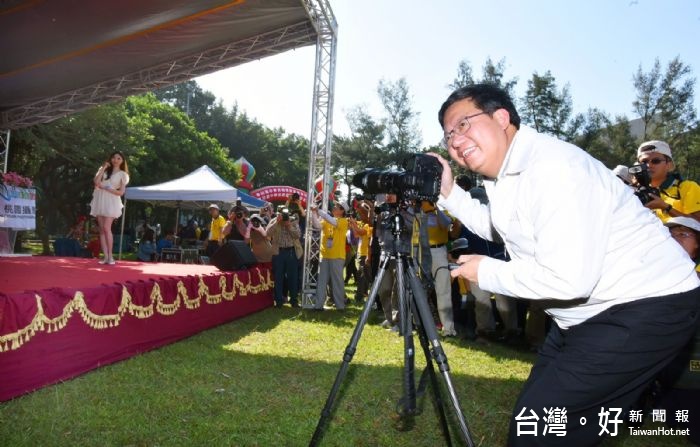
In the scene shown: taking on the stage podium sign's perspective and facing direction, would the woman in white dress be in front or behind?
in front

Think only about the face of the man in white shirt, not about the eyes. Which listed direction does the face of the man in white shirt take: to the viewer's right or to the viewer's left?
to the viewer's left

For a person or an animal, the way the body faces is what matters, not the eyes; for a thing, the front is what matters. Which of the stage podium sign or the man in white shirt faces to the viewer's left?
the man in white shirt

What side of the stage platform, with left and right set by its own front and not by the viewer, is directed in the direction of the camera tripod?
front

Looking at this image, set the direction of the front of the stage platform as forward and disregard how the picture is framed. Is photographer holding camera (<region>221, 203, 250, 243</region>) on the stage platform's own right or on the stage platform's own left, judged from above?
on the stage platform's own left

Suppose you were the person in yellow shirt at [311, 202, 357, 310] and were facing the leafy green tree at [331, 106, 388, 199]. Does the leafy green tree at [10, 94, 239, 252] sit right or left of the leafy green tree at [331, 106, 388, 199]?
left

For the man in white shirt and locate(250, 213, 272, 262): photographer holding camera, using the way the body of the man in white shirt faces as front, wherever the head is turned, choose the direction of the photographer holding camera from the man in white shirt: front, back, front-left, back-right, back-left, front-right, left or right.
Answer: front-right

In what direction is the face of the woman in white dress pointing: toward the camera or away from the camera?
toward the camera

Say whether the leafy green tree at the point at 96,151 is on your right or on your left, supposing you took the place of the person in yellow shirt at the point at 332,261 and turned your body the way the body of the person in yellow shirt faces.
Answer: on your right

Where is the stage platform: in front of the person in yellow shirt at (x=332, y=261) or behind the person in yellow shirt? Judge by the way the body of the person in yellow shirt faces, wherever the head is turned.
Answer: in front

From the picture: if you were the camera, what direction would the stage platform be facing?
facing the viewer and to the right of the viewer

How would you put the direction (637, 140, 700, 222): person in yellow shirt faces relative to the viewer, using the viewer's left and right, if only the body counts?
facing the viewer and to the left of the viewer

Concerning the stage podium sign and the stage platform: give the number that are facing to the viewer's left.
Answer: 0

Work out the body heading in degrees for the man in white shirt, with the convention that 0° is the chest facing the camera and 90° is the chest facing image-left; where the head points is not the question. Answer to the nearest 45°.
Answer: approximately 90°

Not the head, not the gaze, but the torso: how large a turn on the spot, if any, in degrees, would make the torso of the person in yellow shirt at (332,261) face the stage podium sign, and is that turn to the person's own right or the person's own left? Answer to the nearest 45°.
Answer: approximately 45° to the person's own right

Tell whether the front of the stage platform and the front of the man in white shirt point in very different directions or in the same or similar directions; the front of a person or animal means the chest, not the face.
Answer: very different directions
